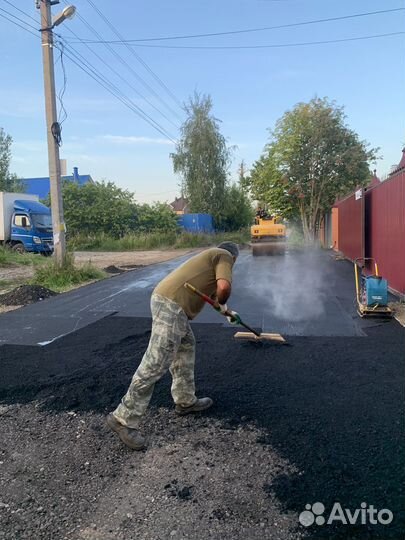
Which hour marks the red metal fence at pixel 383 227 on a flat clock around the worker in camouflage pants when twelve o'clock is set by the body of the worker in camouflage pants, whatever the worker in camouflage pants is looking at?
The red metal fence is roughly at 10 o'clock from the worker in camouflage pants.

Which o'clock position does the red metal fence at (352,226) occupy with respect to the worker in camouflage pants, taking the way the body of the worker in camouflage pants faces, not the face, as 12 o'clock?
The red metal fence is roughly at 10 o'clock from the worker in camouflage pants.

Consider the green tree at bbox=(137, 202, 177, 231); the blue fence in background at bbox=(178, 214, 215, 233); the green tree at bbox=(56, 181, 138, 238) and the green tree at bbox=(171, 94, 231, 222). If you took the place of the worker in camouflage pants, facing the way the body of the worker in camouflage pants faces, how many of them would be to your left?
4

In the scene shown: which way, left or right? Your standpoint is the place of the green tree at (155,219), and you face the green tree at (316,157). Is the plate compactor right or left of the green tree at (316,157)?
right

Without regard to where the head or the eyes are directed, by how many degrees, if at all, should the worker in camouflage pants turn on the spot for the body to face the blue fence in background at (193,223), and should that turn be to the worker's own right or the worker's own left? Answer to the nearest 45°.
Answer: approximately 90° to the worker's own left

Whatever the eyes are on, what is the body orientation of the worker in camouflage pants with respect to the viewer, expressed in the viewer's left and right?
facing to the right of the viewer

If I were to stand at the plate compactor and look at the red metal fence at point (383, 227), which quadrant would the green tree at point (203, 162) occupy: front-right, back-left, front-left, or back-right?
front-left

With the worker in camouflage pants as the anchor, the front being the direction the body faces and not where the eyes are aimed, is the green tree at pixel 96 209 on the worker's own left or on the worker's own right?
on the worker's own left

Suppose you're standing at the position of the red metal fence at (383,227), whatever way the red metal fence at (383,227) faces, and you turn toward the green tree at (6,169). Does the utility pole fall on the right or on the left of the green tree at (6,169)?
left

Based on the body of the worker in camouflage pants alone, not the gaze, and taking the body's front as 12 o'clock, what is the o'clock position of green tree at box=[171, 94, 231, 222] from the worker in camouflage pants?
The green tree is roughly at 9 o'clock from the worker in camouflage pants.

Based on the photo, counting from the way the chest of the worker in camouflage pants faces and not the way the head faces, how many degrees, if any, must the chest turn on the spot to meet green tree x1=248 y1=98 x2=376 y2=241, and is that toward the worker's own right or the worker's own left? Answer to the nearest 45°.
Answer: approximately 90° to the worker's own left

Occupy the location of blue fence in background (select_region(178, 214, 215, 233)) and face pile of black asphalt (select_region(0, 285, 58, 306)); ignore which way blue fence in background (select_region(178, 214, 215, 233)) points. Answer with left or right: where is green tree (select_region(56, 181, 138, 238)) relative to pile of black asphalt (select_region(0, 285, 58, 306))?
right
